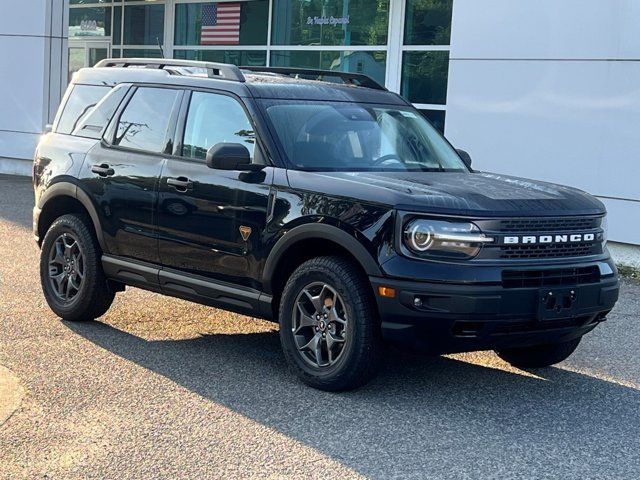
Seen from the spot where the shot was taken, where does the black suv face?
facing the viewer and to the right of the viewer
